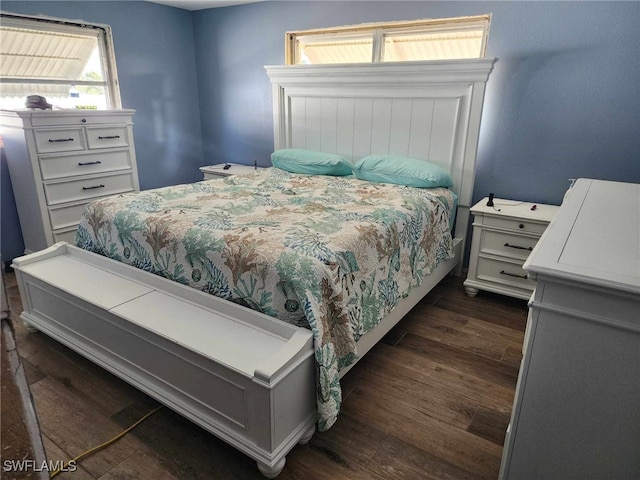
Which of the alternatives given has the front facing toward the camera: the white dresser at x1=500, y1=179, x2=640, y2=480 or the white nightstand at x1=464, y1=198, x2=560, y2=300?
the white nightstand

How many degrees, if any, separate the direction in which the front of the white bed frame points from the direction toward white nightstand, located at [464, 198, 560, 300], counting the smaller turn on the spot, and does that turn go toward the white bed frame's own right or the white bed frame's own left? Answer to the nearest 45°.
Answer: approximately 135° to the white bed frame's own left

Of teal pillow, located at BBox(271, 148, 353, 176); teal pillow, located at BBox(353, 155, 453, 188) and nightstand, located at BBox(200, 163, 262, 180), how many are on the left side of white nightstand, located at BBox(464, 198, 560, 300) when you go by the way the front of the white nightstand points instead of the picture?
0

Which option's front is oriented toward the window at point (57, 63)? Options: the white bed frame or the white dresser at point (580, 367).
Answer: the white dresser

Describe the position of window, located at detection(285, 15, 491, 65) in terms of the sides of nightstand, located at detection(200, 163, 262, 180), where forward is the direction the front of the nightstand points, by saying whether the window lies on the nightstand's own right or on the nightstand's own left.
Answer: on the nightstand's own left

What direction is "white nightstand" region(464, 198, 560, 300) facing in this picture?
toward the camera

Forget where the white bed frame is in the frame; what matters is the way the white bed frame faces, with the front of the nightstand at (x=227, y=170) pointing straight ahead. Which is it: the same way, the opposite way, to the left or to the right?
the same way

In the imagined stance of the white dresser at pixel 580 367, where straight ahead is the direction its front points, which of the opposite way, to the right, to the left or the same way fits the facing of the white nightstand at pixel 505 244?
to the left

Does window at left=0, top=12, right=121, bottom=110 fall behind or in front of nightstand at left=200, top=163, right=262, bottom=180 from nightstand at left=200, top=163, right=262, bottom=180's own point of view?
in front

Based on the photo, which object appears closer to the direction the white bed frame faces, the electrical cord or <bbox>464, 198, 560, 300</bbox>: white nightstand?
the electrical cord

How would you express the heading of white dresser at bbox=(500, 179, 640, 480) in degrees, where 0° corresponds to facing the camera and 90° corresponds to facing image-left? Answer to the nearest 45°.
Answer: approximately 90°

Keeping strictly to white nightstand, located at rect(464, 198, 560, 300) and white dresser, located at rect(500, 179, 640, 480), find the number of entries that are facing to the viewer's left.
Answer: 1

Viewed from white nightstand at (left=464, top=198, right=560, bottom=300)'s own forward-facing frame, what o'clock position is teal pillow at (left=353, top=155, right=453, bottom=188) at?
The teal pillow is roughly at 3 o'clock from the white nightstand.

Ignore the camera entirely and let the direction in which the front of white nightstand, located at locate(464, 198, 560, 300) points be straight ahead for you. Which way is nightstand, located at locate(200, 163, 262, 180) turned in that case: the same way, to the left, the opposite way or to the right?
the same way

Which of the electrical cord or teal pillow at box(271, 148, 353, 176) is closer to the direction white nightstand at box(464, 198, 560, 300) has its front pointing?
the electrical cord

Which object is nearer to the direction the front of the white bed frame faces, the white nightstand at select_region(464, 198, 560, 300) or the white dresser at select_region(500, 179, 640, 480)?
the white dresser

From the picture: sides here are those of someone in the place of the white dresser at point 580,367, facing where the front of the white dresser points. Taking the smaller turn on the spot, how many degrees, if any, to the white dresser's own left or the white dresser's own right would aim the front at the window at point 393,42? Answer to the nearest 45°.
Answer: approximately 45° to the white dresser's own right

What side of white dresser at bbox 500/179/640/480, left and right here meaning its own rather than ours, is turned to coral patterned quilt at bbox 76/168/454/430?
front

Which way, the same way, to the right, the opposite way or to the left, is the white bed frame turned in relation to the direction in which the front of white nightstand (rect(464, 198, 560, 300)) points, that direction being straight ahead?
the same way
